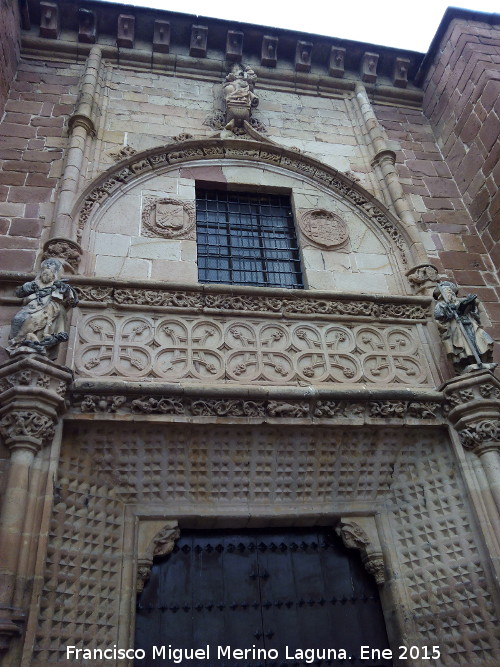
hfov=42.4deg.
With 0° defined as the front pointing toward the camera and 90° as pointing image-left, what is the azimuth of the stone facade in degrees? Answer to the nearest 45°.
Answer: approximately 0°
